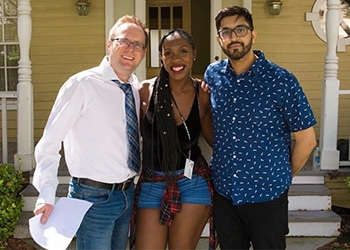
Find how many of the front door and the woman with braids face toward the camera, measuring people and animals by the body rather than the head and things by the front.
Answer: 2

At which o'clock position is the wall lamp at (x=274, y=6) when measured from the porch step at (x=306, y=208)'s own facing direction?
The wall lamp is roughly at 6 o'clock from the porch step.

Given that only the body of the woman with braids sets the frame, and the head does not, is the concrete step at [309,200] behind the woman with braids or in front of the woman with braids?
behind

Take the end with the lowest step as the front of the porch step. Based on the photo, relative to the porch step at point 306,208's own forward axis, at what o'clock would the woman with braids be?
The woman with braids is roughly at 1 o'clock from the porch step.

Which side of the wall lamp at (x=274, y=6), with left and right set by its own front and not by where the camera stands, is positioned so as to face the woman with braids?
front

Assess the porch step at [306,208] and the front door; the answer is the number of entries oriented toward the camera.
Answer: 2

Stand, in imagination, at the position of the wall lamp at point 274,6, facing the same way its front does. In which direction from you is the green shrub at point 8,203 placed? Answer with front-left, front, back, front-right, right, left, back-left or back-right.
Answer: front-right

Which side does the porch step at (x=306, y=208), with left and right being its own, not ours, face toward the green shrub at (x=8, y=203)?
right
